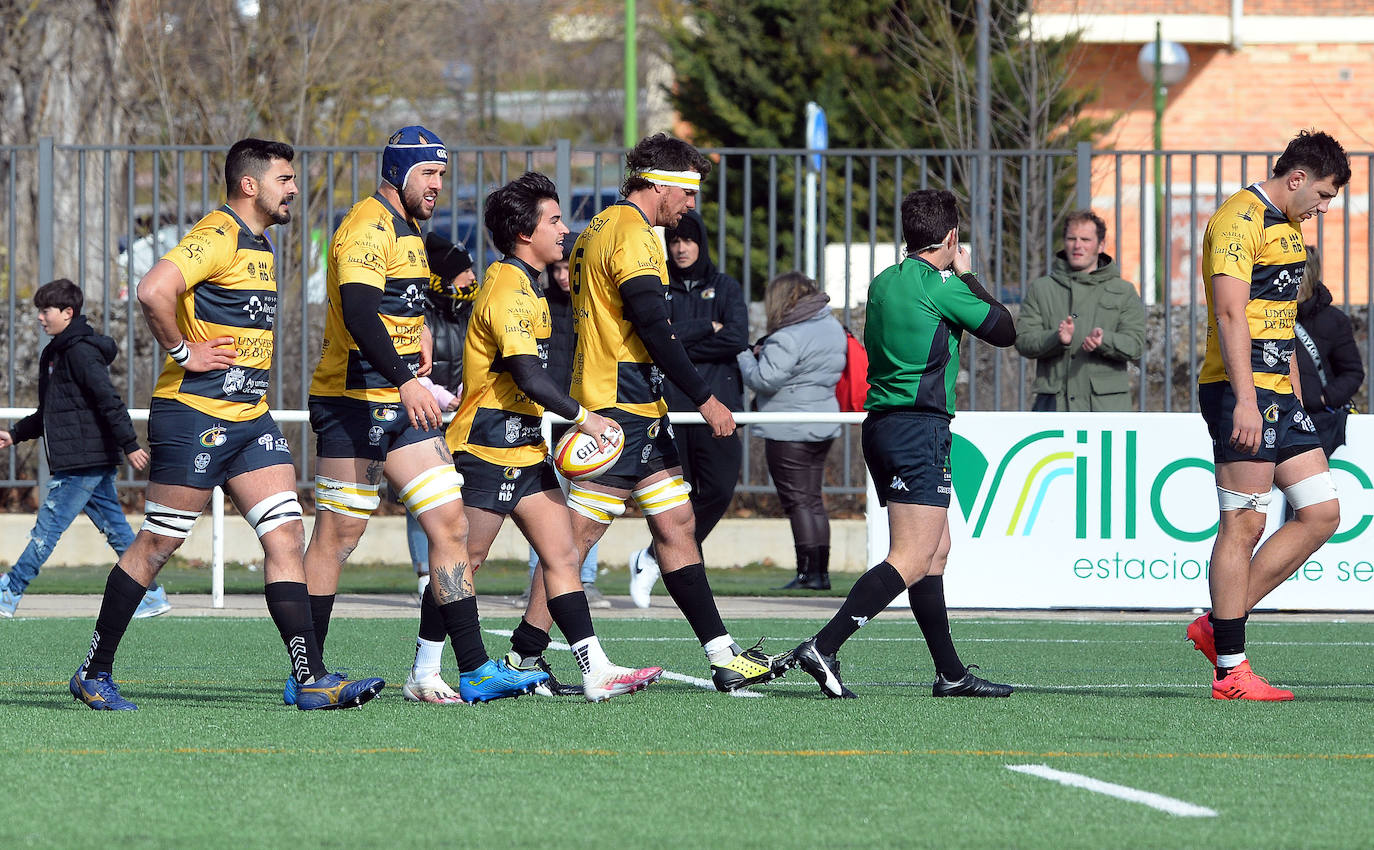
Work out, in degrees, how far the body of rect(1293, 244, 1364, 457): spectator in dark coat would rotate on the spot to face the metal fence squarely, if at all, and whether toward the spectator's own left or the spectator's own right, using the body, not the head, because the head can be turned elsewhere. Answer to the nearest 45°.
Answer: approximately 90° to the spectator's own right

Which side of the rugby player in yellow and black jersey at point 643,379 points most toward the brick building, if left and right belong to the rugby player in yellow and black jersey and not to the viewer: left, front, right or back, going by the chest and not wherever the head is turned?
left

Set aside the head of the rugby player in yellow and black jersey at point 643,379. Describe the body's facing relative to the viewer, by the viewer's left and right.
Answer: facing to the right of the viewer

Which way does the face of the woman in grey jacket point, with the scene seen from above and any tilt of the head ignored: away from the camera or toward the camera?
away from the camera

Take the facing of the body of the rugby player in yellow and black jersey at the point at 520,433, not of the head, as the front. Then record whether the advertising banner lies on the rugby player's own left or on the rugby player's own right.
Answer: on the rugby player's own left

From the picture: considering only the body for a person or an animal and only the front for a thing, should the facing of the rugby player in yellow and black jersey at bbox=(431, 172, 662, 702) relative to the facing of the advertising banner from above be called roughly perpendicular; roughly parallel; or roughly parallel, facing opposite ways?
roughly perpendicular

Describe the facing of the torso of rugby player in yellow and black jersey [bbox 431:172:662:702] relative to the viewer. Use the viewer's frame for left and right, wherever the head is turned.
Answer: facing to the right of the viewer

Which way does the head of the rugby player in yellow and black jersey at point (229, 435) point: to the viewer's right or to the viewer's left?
to the viewer's right

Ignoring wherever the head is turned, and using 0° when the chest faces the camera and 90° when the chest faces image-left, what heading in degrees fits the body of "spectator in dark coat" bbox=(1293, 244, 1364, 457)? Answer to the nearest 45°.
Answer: approximately 45°
